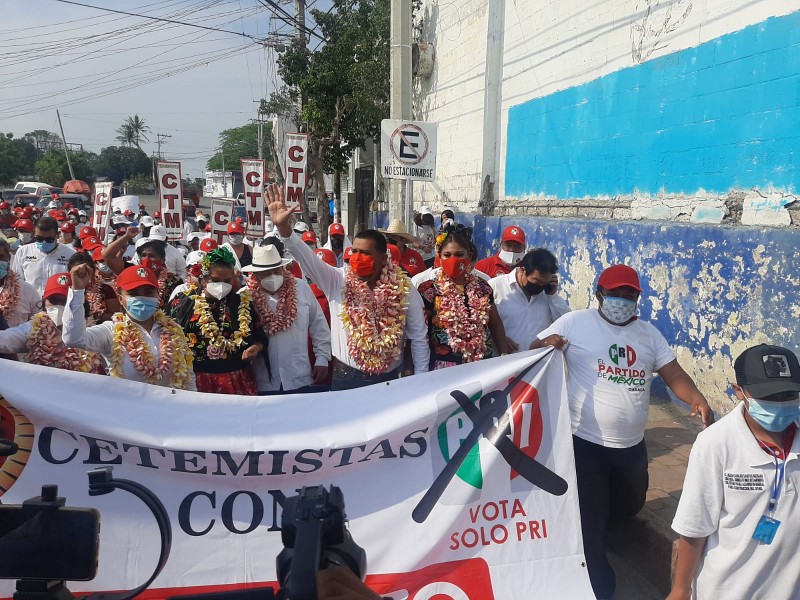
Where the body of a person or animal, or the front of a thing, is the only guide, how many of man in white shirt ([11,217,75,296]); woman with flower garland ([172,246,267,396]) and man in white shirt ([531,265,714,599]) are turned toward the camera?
3

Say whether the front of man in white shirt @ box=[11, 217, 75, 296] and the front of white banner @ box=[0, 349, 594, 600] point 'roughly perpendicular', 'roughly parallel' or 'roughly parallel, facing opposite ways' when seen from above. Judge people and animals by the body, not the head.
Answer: roughly parallel

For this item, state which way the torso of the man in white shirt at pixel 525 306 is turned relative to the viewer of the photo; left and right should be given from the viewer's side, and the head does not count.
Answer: facing the viewer and to the right of the viewer

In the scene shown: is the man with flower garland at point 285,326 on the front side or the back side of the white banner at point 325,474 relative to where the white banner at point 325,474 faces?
on the back side

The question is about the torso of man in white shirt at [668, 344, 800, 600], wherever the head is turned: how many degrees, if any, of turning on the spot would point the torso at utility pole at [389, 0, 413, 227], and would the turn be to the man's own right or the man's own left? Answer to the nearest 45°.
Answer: approximately 180°

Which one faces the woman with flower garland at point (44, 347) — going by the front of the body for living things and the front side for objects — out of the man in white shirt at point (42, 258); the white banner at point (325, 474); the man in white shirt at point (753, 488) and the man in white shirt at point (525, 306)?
the man in white shirt at point (42, 258)

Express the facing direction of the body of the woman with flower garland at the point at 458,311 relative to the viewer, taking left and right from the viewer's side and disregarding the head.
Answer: facing the viewer

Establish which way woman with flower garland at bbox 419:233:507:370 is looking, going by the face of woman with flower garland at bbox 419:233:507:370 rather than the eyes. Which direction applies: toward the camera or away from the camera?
toward the camera

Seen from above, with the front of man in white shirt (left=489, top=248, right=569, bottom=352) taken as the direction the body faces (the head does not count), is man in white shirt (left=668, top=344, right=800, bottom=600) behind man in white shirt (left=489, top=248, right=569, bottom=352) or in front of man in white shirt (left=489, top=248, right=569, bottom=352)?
in front

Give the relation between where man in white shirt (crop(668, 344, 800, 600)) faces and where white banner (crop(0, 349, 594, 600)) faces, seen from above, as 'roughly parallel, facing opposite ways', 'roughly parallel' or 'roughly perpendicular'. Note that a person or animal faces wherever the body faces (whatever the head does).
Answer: roughly parallel

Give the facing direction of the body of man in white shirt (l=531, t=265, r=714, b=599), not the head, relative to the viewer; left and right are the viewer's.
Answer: facing the viewer

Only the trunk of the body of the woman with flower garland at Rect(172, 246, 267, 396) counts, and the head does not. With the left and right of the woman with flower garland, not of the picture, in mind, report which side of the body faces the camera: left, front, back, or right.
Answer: front
